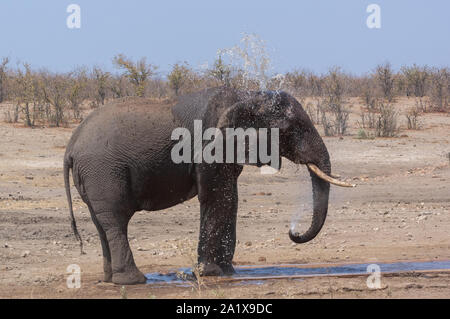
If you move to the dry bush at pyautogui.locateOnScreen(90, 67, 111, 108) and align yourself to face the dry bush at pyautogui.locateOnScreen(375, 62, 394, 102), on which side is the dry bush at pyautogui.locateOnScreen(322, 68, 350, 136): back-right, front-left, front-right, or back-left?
front-right

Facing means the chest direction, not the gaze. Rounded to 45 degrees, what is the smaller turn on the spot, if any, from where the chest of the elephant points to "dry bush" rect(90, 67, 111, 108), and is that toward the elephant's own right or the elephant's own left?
approximately 90° to the elephant's own left

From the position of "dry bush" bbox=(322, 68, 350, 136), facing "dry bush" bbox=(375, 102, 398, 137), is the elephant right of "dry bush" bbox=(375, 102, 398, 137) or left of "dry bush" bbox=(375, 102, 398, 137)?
right

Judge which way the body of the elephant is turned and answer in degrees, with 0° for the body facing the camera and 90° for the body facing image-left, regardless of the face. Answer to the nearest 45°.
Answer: approximately 270°

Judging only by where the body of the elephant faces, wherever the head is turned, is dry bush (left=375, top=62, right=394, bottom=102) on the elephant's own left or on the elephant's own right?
on the elephant's own left

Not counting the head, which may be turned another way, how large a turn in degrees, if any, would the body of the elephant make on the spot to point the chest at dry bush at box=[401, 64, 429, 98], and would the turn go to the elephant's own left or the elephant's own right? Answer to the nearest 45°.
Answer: approximately 90° to the elephant's own left

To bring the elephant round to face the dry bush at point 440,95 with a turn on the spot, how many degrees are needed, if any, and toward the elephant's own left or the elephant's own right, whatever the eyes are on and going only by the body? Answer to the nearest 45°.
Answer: approximately 45° to the elephant's own left
